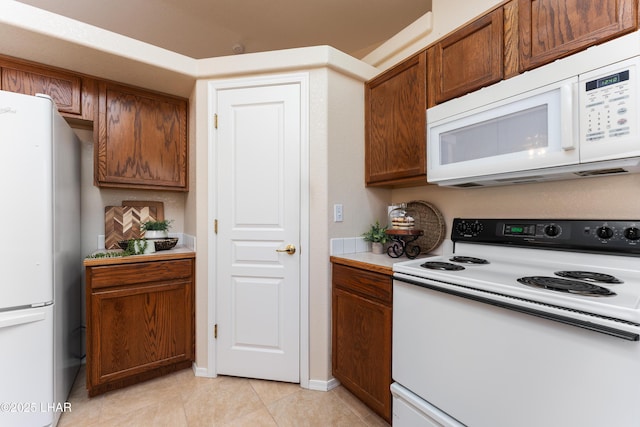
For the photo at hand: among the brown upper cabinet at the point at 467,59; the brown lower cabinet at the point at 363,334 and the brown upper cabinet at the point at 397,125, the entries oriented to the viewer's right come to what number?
0

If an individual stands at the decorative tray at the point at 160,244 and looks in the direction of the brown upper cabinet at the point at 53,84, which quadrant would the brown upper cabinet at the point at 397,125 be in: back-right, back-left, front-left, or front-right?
back-left

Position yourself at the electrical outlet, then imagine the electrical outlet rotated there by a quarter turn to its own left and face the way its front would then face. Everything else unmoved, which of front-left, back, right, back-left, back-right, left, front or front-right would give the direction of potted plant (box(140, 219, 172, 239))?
back-left

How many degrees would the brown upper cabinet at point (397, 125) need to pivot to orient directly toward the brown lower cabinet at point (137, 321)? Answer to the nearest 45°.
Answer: approximately 45° to its right

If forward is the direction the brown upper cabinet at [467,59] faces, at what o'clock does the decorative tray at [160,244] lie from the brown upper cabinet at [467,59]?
The decorative tray is roughly at 1 o'clock from the brown upper cabinet.

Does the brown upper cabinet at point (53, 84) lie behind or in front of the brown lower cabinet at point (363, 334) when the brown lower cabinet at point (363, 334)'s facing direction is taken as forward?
in front

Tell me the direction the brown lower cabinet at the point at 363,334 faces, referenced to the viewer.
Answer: facing the viewer and to the left of the viewer

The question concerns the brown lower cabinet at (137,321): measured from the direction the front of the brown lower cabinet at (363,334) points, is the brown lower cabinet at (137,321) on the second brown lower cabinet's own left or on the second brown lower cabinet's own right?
on the second brown lower cabinet's own right

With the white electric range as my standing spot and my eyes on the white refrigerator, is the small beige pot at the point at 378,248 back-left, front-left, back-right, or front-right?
front-right

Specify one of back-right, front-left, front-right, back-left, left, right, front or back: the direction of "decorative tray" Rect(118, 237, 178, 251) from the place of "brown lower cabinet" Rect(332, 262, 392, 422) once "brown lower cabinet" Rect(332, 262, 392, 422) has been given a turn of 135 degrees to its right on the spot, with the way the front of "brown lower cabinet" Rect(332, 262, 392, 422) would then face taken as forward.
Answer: left

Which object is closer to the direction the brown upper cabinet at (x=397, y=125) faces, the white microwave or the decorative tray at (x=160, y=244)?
the decorative tray

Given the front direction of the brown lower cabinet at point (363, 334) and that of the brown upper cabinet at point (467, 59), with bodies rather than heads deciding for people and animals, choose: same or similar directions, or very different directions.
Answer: same or similar directions
